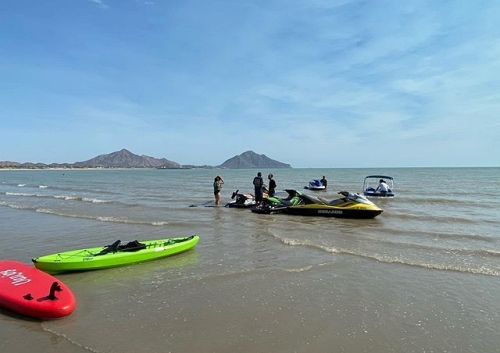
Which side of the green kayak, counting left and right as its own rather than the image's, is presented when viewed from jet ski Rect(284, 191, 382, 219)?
front

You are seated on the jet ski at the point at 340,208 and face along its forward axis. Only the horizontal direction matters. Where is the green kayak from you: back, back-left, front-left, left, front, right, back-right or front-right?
back-right

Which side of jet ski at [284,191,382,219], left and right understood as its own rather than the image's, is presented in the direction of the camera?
right

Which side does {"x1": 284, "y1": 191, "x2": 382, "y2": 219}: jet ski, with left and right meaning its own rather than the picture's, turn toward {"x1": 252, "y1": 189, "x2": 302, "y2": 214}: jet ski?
back

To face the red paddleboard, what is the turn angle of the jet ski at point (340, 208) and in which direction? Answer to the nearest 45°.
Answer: approximately 135° to its right

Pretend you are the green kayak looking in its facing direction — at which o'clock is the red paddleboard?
The red paddleboard is roughly at 4 o'clock from the green kayak.

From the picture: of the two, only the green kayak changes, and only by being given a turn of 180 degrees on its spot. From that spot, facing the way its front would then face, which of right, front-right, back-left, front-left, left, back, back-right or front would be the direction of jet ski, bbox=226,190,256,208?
back-right

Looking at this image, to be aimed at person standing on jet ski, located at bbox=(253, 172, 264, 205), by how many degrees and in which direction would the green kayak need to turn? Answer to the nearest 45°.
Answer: approximately 45° to its left

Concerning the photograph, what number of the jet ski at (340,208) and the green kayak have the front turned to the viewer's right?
2

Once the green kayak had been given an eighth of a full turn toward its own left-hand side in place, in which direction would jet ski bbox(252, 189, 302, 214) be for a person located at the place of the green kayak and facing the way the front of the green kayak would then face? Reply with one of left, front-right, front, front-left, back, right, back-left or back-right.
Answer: front

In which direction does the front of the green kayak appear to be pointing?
to the viewer's right
